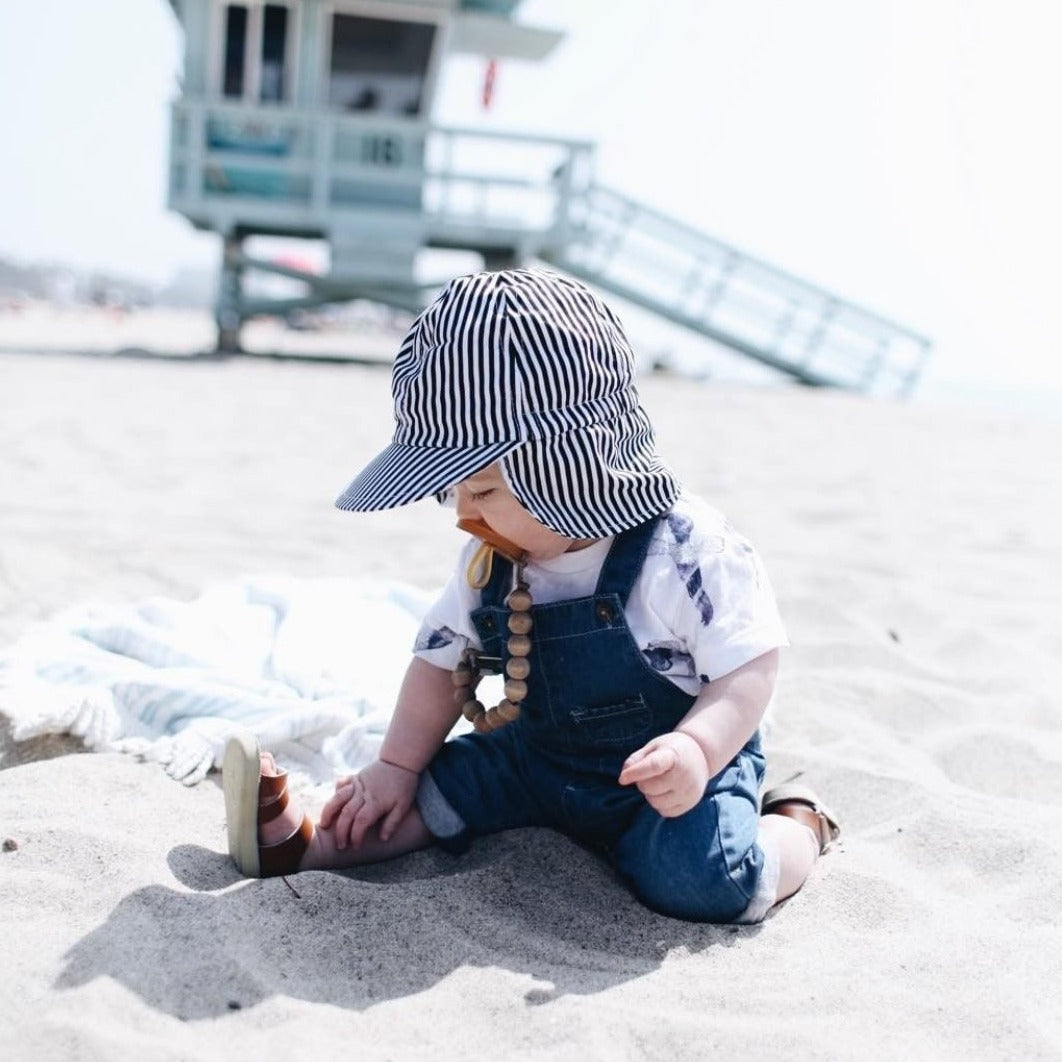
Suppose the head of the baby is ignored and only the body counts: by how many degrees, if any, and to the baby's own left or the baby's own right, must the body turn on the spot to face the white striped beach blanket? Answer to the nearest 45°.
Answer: approximately 90° to the baby's own right

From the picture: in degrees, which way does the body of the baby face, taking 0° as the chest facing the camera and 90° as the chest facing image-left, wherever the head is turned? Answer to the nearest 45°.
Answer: approximately 45°
